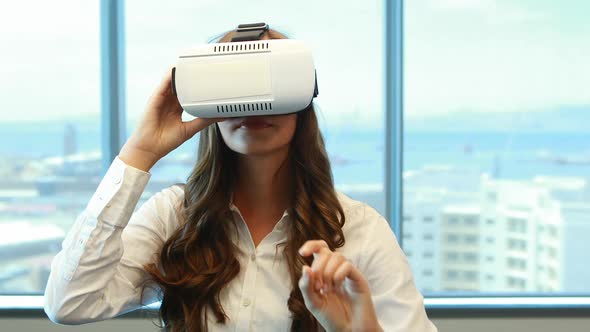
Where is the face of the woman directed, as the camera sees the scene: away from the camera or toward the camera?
toward the camera

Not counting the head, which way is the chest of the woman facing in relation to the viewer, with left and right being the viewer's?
facing the viewer
